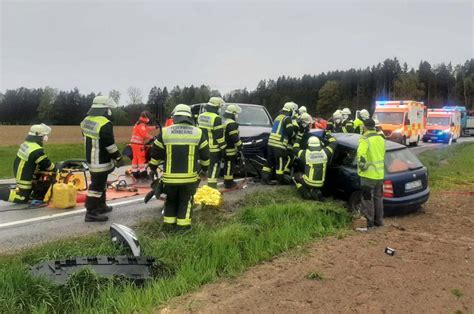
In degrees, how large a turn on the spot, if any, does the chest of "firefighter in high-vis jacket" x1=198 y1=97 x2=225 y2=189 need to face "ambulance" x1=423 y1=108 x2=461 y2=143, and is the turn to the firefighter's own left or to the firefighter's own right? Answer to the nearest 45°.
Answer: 0° — they already face it

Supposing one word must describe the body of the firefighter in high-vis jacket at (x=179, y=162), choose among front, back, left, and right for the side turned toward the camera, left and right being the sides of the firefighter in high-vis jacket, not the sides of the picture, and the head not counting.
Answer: back

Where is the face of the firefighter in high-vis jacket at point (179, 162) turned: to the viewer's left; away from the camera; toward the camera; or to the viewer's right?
away from the camera

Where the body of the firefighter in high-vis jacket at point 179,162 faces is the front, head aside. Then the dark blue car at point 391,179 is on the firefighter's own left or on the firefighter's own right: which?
on the firefighter's own right
